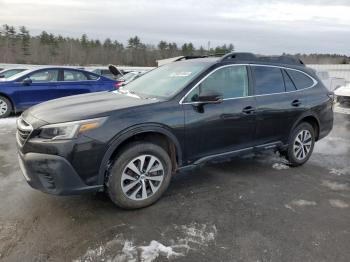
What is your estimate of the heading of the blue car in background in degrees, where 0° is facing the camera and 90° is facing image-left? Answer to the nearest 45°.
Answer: approximately 90°

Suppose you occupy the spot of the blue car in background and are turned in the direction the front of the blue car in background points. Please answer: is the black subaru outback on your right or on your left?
on your left

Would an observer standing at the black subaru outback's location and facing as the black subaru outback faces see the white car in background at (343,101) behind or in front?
behind

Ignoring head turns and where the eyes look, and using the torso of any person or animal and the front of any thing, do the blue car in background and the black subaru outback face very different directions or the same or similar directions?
same or similar directions

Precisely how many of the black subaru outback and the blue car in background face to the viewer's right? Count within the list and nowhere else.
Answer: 0

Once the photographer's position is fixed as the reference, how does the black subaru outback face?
facing the viewer and to the left of the viewer

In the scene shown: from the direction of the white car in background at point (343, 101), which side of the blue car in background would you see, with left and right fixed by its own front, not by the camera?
back

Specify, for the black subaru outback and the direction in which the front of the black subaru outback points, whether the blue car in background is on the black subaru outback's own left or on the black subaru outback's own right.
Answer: on the black subaru outback's own right
